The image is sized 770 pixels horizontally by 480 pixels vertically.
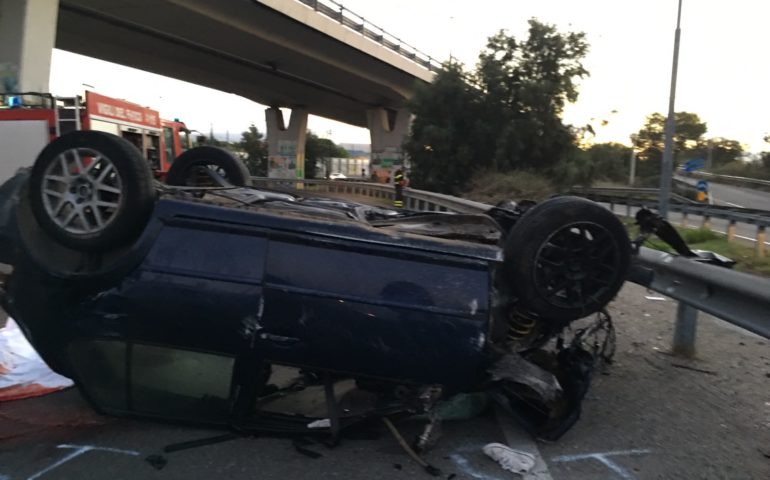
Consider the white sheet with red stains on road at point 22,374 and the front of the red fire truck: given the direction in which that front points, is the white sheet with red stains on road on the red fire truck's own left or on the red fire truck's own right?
on the red fire truck's own right

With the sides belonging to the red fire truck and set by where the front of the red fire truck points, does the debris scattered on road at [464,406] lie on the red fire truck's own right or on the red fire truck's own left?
on the red fire truck's own right

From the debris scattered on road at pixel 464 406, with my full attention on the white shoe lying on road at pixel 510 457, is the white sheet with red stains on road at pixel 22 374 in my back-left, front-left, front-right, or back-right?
back-right

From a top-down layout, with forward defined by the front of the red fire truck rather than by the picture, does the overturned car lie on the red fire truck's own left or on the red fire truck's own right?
on the red fire truck's own right

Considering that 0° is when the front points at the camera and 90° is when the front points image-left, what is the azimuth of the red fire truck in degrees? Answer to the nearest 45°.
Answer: approximately 225°
